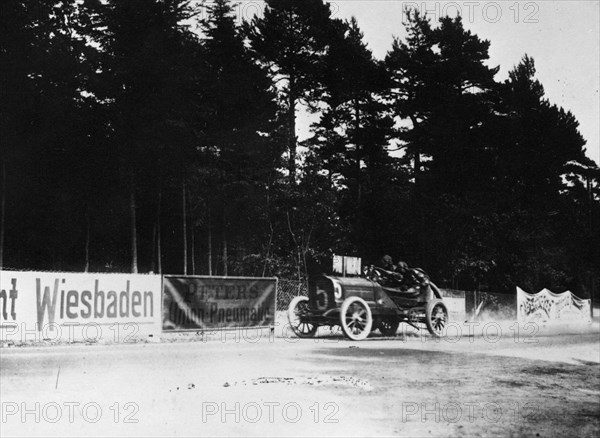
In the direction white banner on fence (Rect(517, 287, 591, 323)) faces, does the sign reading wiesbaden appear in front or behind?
in front

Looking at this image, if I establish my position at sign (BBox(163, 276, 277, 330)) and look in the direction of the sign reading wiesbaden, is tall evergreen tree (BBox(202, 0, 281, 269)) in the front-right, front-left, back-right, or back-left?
back-right

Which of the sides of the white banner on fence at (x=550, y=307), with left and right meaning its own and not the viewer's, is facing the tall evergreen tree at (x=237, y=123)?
right

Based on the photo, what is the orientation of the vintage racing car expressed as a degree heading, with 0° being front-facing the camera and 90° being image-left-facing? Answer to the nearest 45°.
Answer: approximately 45°

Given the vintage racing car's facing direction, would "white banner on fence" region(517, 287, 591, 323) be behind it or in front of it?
behind

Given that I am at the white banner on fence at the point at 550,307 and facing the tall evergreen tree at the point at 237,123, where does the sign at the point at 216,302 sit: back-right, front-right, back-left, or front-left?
front-left

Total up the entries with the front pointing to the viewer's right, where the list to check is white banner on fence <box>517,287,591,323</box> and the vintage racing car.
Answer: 0

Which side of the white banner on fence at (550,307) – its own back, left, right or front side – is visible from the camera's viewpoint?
front

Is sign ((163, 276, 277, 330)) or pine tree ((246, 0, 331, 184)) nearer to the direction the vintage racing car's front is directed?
the sign
